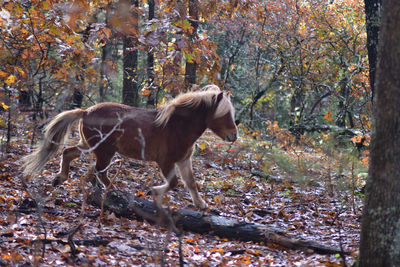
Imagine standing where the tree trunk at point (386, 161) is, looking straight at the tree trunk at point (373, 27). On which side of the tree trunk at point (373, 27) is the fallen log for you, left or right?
left

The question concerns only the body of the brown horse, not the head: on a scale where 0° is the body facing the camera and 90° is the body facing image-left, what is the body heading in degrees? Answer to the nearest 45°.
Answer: approximately 270°

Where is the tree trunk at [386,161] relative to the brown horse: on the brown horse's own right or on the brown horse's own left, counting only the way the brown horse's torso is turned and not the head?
on the brown horse's own right

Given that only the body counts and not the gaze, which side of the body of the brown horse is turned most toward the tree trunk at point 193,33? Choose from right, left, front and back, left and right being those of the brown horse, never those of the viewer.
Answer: left
